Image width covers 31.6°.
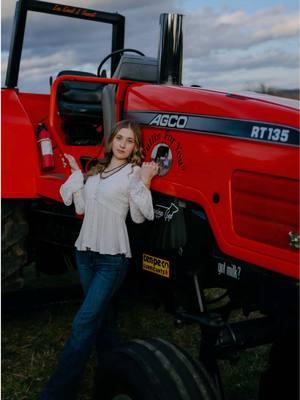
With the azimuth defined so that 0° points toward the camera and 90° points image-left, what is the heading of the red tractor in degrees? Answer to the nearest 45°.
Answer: approximately 315°

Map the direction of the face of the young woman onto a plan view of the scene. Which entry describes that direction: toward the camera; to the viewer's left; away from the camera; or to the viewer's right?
toward the camera
